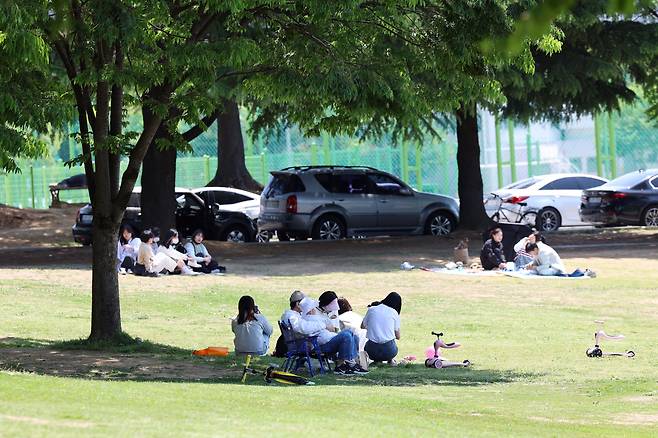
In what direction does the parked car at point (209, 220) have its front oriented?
to the viewer's right

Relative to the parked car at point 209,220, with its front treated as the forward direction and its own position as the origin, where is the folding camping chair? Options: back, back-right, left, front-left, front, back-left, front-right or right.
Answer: right

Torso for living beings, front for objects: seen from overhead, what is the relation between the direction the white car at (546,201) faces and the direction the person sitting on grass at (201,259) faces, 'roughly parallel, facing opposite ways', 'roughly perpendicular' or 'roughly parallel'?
roughly perpendicular

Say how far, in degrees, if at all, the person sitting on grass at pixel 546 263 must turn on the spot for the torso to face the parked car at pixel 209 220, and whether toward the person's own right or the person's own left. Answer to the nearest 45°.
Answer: approximately 45° to the person's own right

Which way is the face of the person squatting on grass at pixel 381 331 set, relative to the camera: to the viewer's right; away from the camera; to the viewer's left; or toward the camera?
away from the camera

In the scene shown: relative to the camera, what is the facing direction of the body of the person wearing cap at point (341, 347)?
to the viewer's right

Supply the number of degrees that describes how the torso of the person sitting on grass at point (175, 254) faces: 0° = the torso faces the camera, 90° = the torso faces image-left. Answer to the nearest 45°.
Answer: approximately 315°

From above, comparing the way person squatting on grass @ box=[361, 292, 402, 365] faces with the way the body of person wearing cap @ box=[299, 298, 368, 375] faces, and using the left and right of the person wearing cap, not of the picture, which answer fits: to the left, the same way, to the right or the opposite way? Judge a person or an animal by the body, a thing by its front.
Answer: to the left

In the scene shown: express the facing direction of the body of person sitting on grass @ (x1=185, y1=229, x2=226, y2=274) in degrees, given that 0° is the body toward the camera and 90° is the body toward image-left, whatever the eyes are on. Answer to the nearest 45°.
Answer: approximately 315°

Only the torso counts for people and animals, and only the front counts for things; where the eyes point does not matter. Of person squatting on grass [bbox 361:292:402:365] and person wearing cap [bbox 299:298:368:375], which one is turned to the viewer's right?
the person wearing cap
